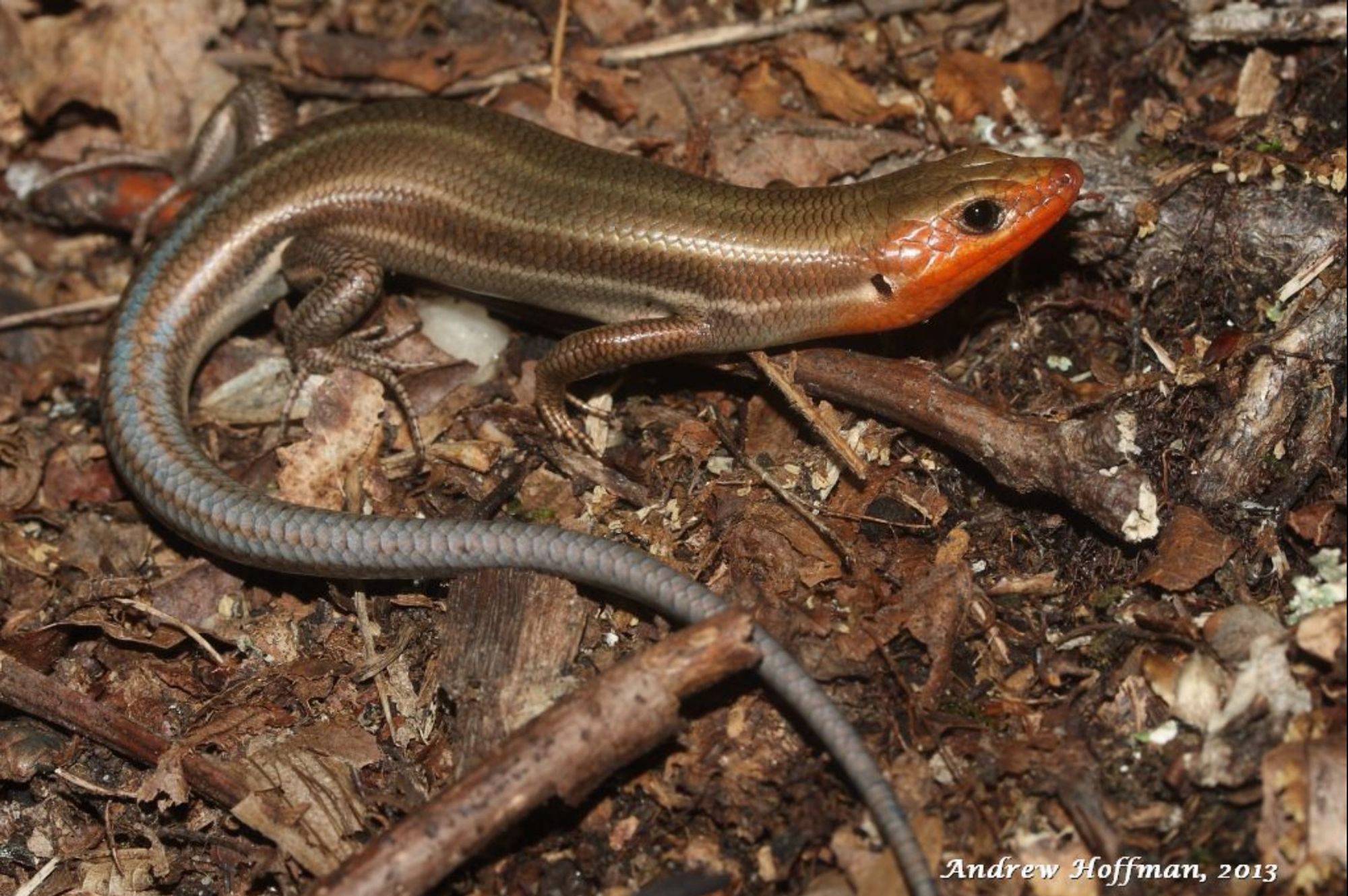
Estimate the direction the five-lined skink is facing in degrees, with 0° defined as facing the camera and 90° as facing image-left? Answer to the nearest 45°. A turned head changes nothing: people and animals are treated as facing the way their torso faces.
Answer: approximately 270°

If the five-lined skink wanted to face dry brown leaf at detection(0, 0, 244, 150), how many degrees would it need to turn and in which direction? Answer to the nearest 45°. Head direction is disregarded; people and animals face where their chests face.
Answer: approximately 135° to its left

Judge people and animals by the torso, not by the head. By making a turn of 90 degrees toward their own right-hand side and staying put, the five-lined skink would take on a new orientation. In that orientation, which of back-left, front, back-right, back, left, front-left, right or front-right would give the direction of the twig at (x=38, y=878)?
front-right

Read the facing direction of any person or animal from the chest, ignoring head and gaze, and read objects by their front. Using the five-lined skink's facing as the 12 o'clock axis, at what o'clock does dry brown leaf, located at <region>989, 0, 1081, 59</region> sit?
The dry brown leaf is roughly at 11 o'clock from the five-lined skink.

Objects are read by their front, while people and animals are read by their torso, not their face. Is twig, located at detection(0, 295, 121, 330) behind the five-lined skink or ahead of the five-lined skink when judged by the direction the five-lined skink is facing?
behind

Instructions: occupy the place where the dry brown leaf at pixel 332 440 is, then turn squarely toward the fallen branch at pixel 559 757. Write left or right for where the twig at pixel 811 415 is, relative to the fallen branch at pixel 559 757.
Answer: left

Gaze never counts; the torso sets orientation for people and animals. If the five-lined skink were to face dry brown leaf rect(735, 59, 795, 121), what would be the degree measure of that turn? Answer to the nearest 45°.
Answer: approximately 45° to its left

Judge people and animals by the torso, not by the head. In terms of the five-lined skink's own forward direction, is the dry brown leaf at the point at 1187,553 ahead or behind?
ahead

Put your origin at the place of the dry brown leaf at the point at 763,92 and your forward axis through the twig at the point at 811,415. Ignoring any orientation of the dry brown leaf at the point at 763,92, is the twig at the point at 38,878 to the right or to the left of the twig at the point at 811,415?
right

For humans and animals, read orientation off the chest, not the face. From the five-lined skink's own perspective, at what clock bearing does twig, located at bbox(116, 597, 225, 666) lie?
The twig is roughly at 5 o'clock from the five-lined skink.

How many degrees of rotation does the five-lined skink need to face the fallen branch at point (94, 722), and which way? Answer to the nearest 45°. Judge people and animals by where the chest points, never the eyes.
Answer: approximately 135° to its right

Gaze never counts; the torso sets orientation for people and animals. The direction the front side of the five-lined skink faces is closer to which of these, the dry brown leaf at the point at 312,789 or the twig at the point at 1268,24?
the twig
